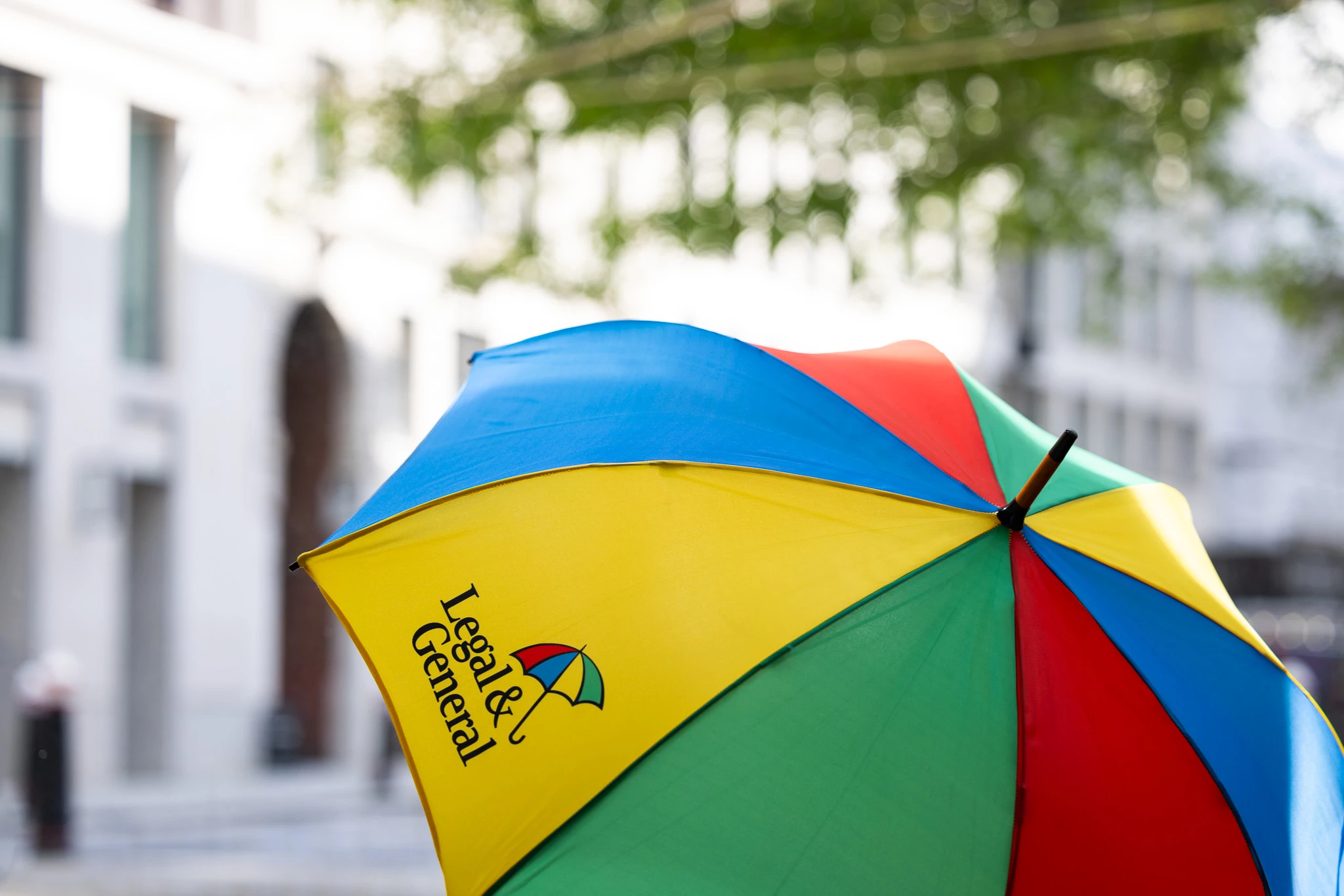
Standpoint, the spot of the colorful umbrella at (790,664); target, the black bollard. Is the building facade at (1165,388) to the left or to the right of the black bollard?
right

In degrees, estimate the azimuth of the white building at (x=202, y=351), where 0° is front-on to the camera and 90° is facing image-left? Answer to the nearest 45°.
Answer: approximately 315°
